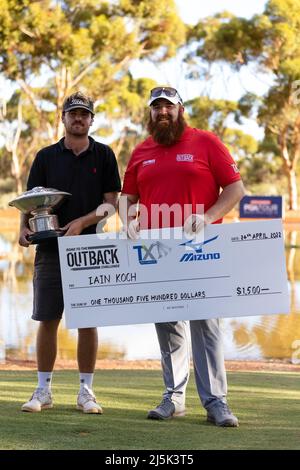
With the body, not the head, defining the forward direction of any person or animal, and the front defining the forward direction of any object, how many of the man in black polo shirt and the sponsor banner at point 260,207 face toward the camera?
2

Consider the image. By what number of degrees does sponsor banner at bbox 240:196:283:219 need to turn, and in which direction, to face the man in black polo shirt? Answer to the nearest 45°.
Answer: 0° — it already faces them

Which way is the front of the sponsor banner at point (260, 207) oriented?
toward the camera

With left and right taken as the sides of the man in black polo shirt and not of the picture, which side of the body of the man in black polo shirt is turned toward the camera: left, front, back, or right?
front

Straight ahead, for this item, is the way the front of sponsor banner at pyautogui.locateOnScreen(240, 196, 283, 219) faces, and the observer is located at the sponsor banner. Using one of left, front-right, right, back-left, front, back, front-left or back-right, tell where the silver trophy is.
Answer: front

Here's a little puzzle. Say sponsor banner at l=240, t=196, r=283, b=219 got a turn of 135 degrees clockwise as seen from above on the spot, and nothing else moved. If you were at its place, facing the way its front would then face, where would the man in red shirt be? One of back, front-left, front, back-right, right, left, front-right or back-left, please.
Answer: back-left

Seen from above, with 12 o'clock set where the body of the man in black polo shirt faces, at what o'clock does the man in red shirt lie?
The man in red shirt is roughly at 10 o'clock from the man in black polo shirt.
